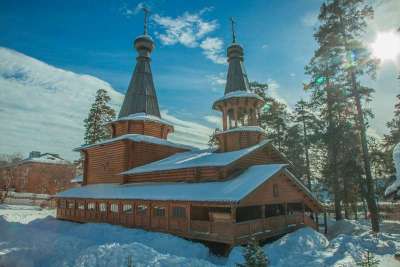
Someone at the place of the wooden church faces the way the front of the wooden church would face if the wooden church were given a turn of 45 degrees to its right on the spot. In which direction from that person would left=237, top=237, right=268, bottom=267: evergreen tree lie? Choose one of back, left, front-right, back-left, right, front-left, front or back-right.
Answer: front

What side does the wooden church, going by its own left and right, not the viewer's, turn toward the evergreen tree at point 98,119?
back

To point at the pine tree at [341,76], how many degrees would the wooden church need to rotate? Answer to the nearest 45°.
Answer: approximately 45° to its left

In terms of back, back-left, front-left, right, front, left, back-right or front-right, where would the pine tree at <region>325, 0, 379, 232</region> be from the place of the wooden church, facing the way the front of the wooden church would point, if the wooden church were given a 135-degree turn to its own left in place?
right

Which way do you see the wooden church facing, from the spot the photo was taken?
facing the viewer and to the right of the viewer
